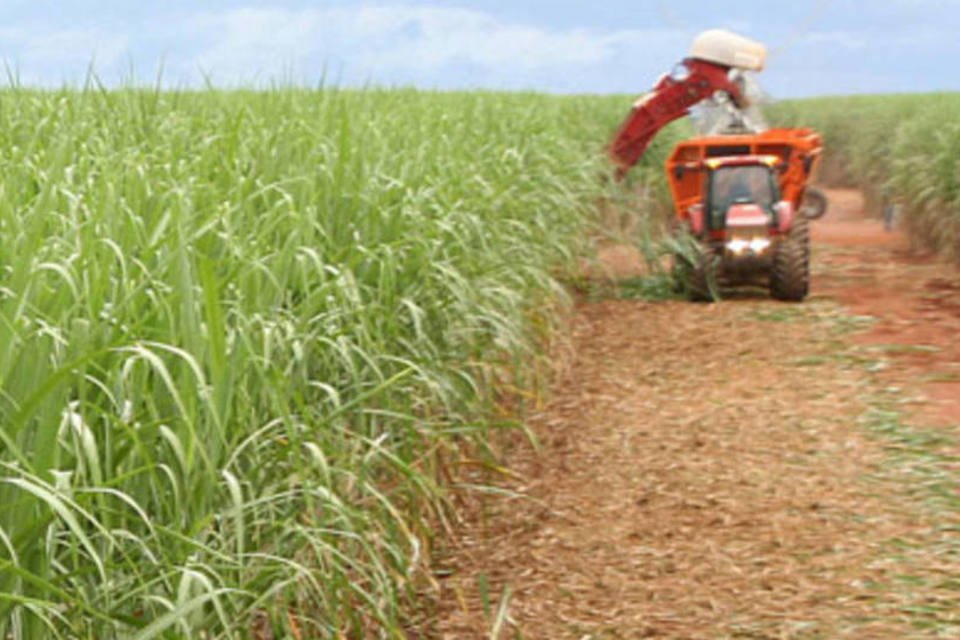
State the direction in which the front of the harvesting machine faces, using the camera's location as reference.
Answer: facing the viewer
